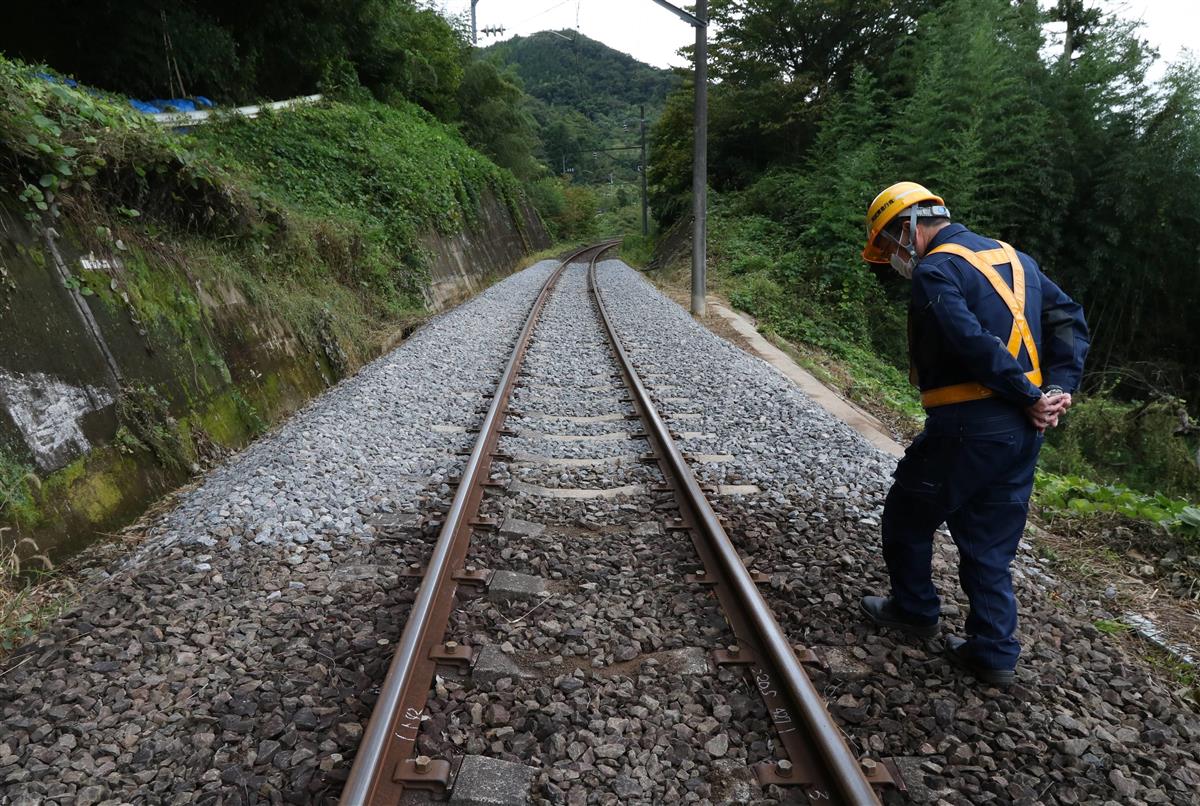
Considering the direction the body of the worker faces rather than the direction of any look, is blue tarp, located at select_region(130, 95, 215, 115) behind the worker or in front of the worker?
in front

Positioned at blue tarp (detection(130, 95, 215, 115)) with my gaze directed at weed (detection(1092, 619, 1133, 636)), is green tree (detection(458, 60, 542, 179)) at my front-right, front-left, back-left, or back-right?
back-left

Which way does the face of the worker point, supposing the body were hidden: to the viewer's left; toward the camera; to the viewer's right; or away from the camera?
to the viewer's left

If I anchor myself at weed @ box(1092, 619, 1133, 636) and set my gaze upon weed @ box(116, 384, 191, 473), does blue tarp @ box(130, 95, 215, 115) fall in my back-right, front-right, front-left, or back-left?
front-right

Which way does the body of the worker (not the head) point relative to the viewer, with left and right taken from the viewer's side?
facing away from the viewer and to the left of the viewer

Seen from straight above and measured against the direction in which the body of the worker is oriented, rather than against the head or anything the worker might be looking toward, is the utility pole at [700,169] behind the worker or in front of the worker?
in front

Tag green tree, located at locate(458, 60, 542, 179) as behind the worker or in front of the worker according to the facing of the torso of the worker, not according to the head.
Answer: in front

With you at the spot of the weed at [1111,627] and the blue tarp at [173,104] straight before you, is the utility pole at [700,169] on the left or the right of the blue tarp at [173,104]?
right

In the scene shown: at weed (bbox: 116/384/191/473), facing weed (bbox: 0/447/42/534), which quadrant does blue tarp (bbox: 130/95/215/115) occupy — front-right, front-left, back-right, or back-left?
back-right
